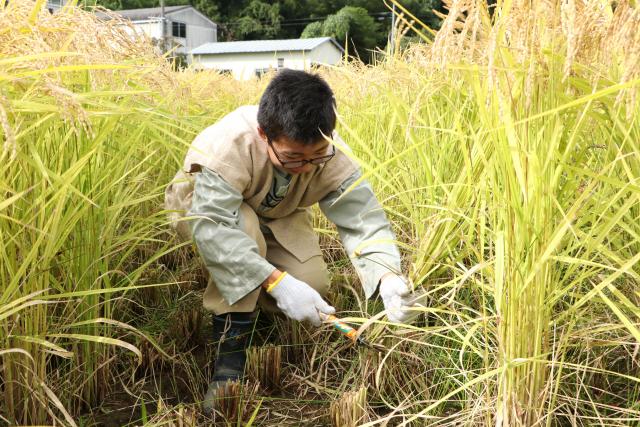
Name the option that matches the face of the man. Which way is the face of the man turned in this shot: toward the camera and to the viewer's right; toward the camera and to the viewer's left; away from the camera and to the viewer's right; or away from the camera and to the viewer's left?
toward the camera and to the viewer's right

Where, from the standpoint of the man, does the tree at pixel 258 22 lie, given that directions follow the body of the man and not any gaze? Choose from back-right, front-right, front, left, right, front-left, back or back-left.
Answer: back-left

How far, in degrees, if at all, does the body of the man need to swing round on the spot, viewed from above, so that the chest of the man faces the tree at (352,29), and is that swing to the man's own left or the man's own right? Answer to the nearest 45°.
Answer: approximately 135° to the man's own left

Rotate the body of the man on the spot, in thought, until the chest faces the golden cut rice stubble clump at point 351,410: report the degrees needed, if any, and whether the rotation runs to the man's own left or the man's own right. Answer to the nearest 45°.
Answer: approximately 45° to the man's own right

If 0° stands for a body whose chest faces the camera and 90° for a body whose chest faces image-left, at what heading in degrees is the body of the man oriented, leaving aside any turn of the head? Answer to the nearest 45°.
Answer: approximately 315°

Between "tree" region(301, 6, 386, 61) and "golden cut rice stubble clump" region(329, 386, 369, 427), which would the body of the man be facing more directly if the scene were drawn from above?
the golden cut rice stubble clump

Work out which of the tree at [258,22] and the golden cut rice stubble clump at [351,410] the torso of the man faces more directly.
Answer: the golden cut rice stubble clump
